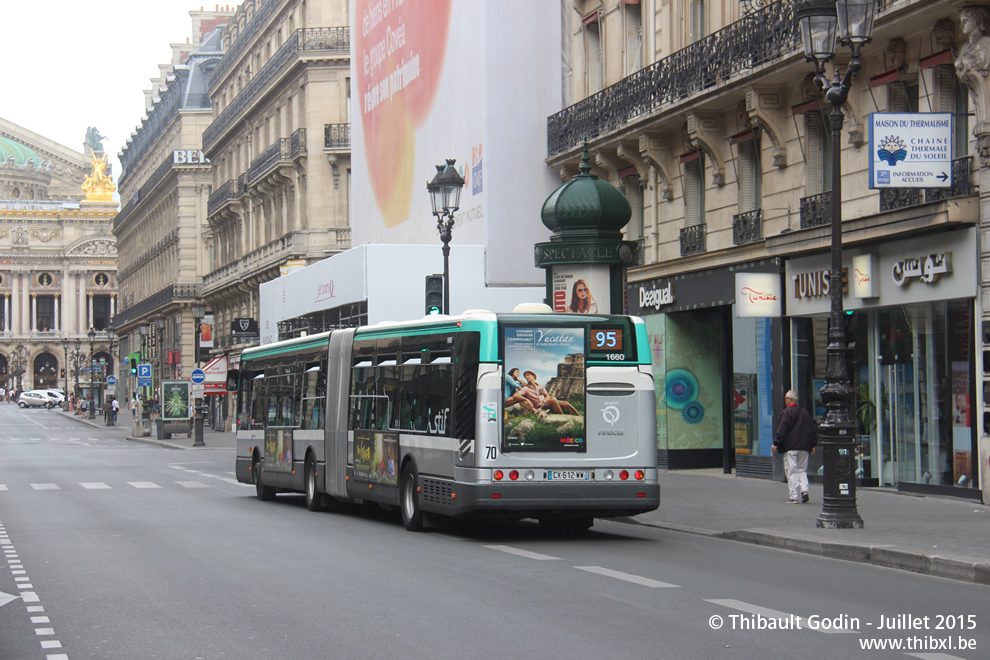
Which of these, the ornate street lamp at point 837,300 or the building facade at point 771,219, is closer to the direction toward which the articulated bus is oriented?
the building facade

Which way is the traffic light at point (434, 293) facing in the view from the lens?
facing the viewer

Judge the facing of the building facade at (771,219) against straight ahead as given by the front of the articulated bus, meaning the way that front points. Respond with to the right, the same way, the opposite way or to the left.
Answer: to the left

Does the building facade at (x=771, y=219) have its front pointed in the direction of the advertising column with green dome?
yes

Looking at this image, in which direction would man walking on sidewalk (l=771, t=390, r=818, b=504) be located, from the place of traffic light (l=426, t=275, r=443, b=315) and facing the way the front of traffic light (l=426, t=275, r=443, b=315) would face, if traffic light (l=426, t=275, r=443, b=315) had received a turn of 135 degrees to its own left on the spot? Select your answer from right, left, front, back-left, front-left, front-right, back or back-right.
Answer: right

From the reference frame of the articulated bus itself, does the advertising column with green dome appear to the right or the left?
on its right

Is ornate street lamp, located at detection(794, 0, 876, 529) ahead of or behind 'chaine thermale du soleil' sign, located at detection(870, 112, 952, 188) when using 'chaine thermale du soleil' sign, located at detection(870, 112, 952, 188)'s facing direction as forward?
ahead

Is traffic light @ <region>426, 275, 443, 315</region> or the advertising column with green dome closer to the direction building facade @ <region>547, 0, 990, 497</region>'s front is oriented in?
the advertising column with green dome

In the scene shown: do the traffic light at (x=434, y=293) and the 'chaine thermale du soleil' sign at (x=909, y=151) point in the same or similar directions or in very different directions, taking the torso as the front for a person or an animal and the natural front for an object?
same or similar directions

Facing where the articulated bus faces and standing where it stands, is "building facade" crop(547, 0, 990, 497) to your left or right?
on your right

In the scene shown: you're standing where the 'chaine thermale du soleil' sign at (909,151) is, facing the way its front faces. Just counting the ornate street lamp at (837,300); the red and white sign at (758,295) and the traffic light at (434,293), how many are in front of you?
1

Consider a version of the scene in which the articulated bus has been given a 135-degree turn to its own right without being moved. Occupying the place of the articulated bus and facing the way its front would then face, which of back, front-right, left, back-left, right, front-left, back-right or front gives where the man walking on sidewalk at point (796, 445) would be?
front-left

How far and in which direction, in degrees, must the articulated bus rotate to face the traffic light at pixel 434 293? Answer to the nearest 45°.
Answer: approximately 45° to its right

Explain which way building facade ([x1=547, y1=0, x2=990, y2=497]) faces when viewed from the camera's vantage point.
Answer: facing the viewer and to the left of the viewer

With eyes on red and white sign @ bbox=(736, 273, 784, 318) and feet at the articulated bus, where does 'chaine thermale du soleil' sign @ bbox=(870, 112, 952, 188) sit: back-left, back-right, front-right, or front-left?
front-right

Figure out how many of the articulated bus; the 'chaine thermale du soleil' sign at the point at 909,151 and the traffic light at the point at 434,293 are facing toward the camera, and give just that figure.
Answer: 2

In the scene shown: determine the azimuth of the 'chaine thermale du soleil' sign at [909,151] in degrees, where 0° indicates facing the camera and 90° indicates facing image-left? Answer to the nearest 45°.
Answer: approximately 0°
